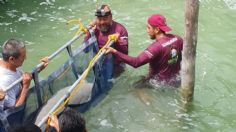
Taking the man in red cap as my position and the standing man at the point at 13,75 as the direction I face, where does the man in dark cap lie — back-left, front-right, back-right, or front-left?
front-right

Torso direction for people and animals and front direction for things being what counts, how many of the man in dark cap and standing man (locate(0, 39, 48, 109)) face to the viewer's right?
1

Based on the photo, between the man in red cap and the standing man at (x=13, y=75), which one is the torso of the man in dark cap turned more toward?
the standing man

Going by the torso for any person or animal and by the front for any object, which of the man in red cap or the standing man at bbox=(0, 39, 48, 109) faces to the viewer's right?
the standing man

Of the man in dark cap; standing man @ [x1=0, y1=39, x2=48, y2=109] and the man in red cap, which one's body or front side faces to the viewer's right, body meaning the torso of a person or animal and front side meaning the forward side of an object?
the standing man

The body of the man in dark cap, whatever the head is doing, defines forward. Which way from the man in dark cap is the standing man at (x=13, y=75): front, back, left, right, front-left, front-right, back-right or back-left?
front

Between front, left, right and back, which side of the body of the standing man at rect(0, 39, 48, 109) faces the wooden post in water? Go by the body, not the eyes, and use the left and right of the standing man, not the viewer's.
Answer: front

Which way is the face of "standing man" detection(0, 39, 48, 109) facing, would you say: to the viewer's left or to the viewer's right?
to the viewer's right

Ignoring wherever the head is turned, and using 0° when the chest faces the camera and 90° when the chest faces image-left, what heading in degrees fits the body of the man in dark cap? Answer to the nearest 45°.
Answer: approximately 45°

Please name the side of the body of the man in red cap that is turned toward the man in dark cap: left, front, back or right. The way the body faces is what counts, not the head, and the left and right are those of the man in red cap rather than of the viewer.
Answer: front

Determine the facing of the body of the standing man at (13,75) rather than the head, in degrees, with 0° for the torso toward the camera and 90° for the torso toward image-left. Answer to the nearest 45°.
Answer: approximately 270°

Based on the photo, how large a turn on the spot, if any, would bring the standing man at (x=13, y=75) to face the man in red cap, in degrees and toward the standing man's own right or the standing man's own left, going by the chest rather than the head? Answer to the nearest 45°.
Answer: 0° — they already face them

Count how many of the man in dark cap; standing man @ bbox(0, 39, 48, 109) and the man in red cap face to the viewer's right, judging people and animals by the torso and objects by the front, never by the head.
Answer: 1

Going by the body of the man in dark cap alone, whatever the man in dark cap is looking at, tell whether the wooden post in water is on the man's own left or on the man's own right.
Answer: on the man's own left
